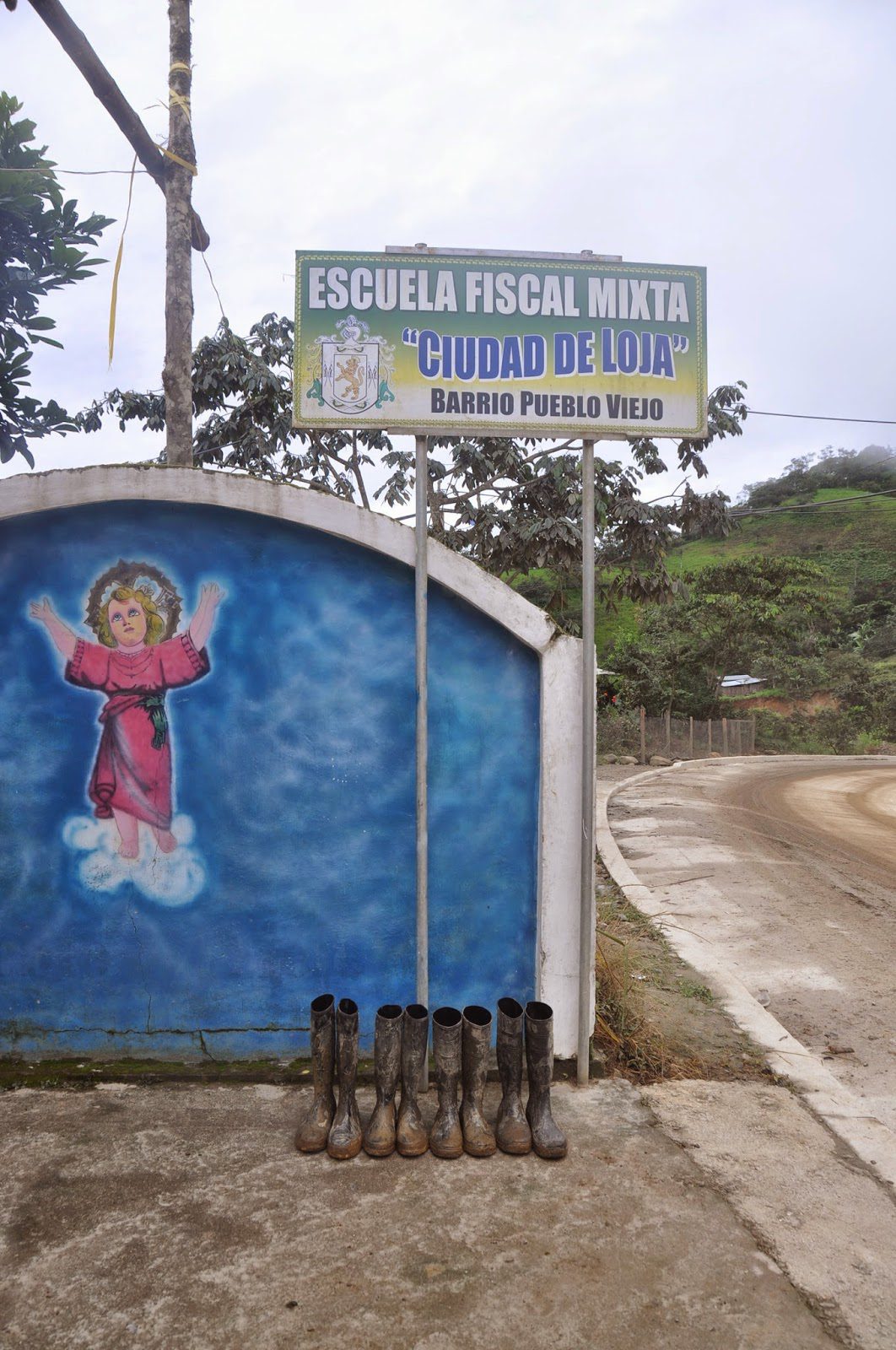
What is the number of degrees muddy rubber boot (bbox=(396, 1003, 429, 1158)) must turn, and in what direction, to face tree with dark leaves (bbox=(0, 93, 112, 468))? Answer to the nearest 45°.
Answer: approximately 135° to its right

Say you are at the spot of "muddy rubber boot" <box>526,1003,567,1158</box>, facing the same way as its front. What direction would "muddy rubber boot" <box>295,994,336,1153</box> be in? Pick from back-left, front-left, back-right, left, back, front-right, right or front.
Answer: back-right

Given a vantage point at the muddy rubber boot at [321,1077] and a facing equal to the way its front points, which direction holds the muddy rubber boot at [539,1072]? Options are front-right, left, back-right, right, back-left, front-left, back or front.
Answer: back-left

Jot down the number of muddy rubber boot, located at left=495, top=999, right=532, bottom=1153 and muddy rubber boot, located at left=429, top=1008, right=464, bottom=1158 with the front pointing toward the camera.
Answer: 2

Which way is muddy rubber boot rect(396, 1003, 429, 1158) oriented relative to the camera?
toward the camera

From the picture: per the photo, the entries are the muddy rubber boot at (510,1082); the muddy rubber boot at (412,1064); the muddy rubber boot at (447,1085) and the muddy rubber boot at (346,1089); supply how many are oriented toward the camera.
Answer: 4

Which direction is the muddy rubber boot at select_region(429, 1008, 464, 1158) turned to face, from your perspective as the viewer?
facing the viewer

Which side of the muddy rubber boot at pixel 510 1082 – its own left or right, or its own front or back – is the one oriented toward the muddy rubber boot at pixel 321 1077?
right

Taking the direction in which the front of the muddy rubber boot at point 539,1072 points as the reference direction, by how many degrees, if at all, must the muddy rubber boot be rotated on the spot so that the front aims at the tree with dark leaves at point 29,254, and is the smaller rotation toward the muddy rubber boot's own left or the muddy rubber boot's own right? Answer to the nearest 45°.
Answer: approximately 180°

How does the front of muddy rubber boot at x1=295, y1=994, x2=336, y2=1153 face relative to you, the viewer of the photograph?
facing the viewer and to the left of the viewer

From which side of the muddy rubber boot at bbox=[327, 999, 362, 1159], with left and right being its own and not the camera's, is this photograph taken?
front

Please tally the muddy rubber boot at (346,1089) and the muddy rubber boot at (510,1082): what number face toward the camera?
2
